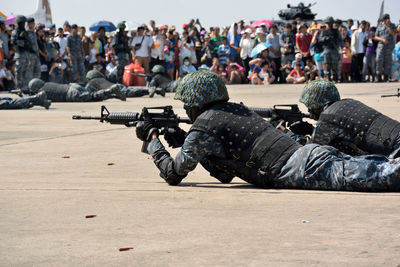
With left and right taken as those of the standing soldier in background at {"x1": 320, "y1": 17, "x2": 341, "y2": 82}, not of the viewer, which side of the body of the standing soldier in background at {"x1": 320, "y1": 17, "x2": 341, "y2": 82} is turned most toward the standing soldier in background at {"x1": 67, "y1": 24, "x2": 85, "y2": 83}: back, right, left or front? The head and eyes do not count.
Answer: right

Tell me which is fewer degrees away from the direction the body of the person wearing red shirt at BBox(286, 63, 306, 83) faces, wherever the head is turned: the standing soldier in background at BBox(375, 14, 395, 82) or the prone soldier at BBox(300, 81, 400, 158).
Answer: the prone soldier

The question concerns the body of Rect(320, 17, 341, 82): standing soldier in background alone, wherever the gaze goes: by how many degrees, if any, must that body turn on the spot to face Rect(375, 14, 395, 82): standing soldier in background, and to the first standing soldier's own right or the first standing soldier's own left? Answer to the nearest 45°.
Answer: approximately 135° to the first standing soldier's own left

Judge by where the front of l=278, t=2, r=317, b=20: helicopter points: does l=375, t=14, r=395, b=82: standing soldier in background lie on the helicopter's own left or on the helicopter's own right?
on the helicopter's own left

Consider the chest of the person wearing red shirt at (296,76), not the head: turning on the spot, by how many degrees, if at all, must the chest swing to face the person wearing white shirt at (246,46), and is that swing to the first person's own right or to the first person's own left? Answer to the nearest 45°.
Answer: approximately 90° to the first person's own right

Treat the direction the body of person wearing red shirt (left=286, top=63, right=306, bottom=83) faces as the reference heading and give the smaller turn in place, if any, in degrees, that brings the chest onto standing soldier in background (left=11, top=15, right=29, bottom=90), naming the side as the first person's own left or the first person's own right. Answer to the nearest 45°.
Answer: approximately 45° to the first person's own right
